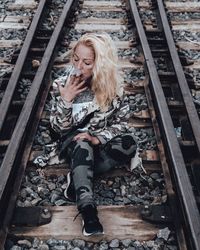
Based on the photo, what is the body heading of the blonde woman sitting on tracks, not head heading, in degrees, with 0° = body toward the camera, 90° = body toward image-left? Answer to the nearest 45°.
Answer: approximately 0°
